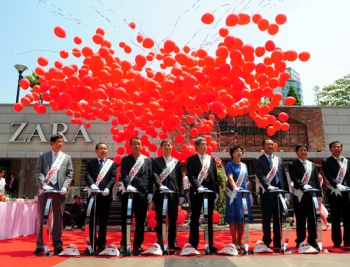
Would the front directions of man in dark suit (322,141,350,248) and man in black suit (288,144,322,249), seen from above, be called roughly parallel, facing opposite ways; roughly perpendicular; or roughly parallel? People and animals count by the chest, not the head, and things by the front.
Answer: roughly parallel

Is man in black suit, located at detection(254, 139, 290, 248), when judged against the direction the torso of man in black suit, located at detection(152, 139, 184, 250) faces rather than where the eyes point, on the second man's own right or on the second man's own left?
on the second man's own left

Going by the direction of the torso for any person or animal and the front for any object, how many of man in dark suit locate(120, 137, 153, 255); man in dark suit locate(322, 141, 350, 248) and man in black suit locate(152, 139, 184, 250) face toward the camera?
3

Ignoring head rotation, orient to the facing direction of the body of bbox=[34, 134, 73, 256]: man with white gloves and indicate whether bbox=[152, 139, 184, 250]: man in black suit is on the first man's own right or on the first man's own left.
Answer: on the first man's own left

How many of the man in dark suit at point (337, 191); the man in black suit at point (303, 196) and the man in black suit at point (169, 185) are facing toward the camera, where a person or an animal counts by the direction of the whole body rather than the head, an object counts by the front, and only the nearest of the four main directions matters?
3

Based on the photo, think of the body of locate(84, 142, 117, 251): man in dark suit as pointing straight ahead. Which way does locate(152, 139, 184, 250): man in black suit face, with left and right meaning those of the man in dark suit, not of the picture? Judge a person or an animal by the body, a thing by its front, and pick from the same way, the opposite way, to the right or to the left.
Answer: the same way

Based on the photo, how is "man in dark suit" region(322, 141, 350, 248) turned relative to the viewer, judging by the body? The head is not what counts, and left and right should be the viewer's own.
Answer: facing the viewer

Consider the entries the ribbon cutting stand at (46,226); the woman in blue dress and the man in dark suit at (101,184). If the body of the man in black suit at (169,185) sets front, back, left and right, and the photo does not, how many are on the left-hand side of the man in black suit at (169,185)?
1

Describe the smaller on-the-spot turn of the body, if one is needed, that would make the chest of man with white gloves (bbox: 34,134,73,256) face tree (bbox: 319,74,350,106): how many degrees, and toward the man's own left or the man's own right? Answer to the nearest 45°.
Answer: approximately 135° to the man's own left

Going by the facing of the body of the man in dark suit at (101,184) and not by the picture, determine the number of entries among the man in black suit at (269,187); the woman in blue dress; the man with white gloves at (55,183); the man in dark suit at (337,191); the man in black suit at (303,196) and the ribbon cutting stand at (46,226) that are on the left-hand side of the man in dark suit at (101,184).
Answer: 4

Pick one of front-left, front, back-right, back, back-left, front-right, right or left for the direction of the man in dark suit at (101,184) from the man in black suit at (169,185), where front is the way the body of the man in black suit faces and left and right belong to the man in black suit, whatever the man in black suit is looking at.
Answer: right

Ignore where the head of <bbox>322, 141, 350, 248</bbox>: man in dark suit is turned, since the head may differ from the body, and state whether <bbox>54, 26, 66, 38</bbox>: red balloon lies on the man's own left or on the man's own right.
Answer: on the man's own right

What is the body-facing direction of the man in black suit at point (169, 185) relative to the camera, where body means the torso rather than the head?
toward the camera

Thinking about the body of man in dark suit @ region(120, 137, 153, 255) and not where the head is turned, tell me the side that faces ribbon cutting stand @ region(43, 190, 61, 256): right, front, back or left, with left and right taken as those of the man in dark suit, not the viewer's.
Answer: right

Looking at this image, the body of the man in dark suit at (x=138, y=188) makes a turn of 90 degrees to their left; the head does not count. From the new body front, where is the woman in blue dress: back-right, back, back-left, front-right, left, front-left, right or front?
front

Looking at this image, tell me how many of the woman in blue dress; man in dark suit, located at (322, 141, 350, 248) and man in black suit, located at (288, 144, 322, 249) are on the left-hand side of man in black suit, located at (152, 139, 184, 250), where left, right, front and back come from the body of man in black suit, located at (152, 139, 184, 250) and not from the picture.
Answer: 3

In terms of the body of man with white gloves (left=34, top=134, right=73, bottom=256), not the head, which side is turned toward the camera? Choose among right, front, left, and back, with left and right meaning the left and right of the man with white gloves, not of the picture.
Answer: front

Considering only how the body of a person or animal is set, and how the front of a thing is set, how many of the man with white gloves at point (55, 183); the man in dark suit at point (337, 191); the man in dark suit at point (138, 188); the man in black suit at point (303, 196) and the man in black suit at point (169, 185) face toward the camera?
5
